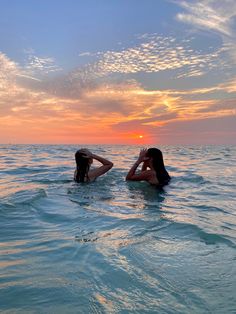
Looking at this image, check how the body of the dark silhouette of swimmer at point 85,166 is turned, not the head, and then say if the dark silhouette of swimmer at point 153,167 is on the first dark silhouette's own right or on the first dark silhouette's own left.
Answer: on the first dark silhouette's own right

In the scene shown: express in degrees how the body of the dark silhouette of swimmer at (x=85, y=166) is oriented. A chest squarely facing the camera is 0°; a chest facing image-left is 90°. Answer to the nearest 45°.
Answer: approximately 225°

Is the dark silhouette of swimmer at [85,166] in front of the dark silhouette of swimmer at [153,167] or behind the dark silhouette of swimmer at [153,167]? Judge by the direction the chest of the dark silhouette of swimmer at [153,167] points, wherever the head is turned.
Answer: in front
